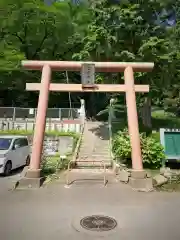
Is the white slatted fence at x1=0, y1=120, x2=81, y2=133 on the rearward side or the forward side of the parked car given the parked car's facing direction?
on the rearward side

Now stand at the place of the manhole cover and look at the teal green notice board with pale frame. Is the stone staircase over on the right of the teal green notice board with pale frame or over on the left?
left

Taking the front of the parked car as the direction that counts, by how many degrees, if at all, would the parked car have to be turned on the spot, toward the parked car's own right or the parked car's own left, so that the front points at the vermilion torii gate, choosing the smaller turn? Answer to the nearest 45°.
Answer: approximately 90° to the parked car's own left

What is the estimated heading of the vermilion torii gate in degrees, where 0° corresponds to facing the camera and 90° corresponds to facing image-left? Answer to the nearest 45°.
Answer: approximately 0°

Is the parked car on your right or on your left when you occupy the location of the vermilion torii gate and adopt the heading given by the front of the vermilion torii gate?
on your right
